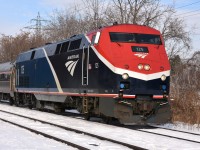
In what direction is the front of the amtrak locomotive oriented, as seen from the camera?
facing the viewer and to the right of the viewer
